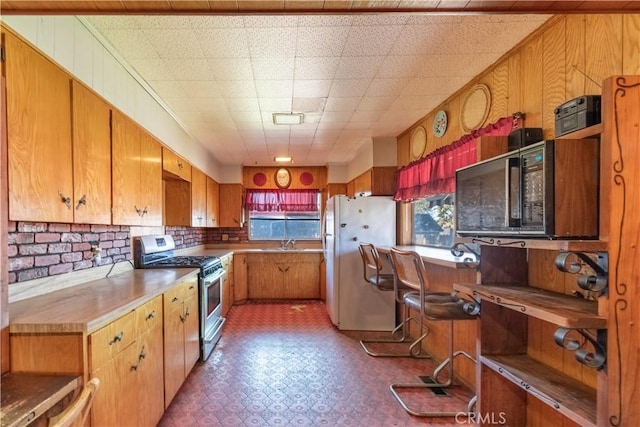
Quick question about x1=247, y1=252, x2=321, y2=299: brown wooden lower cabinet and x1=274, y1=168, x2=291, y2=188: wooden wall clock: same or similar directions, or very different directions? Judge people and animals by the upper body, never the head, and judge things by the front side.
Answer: same or similar directions

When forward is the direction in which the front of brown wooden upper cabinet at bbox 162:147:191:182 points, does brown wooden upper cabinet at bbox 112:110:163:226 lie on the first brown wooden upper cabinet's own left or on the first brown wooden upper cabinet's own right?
on the first brown wooden upper cabinet's own right

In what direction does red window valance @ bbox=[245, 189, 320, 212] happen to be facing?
toward the camera

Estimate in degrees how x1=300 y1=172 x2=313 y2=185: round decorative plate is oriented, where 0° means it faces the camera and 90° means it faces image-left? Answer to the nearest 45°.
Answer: approximately 0°

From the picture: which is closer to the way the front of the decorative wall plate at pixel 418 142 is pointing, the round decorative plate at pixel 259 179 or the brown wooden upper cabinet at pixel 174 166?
the brown wooden upper cabinet

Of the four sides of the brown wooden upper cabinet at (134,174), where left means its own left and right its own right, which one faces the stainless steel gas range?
left

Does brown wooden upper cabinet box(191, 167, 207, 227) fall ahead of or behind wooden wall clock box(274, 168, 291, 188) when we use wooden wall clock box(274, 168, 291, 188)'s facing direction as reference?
ahead

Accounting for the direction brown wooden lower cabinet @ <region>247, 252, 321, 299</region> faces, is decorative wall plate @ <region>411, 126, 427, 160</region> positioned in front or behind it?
in front

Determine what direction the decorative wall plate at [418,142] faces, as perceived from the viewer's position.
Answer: facing the viewer and to the left of the viewer

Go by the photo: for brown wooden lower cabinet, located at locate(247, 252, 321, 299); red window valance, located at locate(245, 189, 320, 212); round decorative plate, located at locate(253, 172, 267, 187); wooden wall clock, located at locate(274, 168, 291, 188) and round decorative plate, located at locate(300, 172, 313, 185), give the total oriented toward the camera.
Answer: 5

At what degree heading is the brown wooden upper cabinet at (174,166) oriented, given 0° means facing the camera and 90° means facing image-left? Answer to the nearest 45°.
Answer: approximately 315°

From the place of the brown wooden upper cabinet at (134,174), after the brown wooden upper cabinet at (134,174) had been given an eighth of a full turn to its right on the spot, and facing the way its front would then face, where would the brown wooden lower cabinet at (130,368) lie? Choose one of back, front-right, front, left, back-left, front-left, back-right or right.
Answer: front

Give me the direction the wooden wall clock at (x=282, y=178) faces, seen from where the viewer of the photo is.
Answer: facing the viewer
